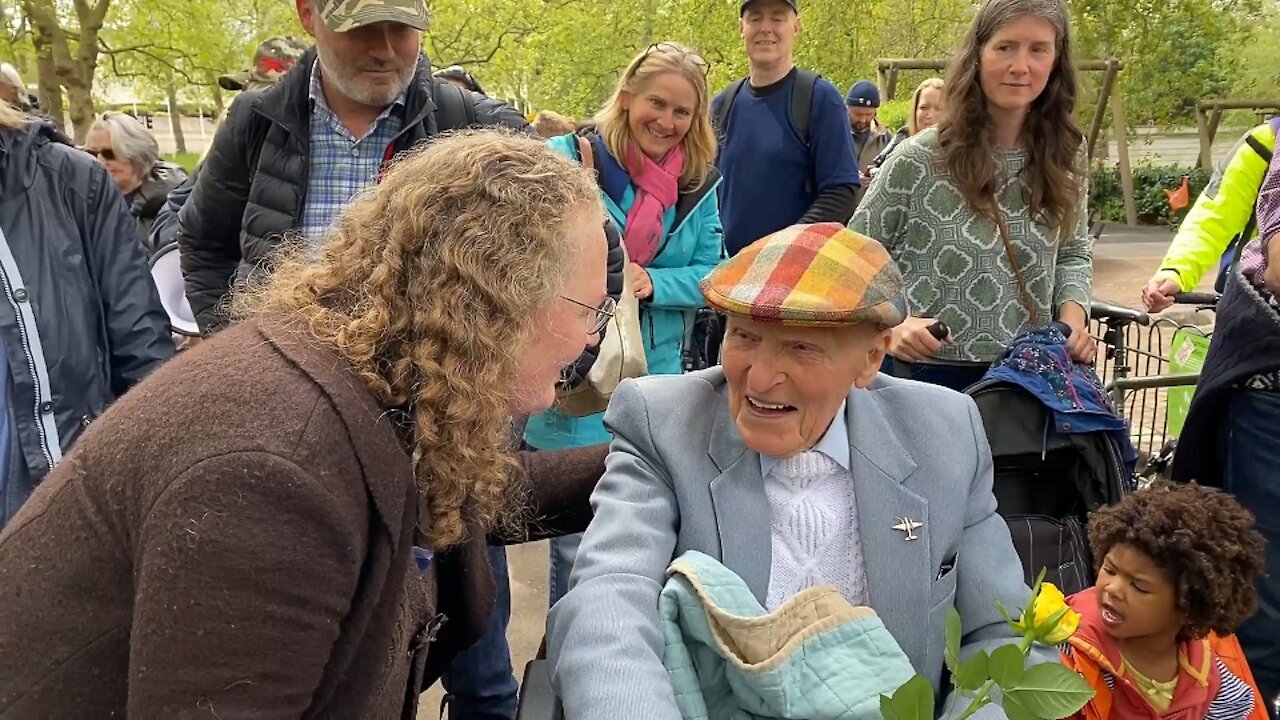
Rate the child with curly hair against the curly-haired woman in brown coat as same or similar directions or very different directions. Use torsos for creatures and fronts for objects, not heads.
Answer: very different directions

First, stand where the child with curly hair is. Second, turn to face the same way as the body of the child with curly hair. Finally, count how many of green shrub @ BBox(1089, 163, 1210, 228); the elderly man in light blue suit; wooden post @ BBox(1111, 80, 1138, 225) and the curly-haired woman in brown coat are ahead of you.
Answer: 2

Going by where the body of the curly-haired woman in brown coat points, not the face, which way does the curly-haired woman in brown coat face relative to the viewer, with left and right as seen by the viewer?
facing to the right of the viewer

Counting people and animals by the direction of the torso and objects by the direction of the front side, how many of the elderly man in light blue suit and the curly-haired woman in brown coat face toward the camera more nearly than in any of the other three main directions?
1

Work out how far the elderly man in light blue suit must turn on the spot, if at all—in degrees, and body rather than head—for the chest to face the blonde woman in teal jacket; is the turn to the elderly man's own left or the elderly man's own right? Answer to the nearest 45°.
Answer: approximately 180°

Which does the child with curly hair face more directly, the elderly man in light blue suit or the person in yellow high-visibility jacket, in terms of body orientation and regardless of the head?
the elderly man in light blue suit

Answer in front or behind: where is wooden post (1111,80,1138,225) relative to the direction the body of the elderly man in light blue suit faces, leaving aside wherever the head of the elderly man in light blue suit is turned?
behind

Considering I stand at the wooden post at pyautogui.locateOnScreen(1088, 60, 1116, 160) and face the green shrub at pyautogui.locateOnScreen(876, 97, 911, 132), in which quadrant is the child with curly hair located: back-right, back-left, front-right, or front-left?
back-left

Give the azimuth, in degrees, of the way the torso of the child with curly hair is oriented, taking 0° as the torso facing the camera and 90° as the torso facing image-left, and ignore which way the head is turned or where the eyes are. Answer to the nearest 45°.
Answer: approximately 45°
